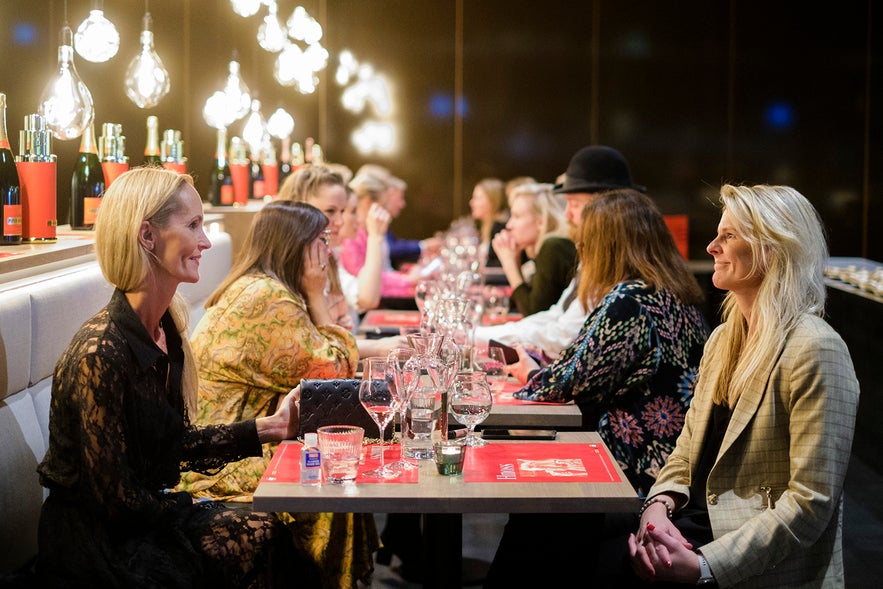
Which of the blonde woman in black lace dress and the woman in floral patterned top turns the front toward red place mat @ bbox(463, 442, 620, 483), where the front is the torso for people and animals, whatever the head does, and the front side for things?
the blonde woman in black lace dress

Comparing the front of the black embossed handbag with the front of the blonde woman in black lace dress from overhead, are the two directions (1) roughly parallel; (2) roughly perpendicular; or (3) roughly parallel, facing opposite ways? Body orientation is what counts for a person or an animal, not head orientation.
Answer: roughly perpendicular

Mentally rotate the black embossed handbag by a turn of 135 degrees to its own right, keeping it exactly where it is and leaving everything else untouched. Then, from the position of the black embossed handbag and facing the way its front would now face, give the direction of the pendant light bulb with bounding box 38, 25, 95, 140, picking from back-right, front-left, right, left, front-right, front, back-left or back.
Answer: front

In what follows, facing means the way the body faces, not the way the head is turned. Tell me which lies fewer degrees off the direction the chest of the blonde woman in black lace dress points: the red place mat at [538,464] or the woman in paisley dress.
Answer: the red place mat

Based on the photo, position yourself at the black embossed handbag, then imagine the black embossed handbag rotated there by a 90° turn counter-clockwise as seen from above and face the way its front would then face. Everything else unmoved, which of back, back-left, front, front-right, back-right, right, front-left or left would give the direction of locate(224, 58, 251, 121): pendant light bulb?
left

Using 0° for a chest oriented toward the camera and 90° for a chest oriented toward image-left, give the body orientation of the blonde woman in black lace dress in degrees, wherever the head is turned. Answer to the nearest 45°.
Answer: approximately 270°

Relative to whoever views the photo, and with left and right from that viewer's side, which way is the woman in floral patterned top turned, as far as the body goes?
facing away from the viewer and to the left of the viewer

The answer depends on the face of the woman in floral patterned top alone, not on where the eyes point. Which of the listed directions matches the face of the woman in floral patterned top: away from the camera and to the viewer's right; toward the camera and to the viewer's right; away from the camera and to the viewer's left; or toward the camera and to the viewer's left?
away from the camera and to the viewer's left

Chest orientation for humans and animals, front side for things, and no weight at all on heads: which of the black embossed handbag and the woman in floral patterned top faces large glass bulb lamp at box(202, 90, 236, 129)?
the woman in floral patterned top
